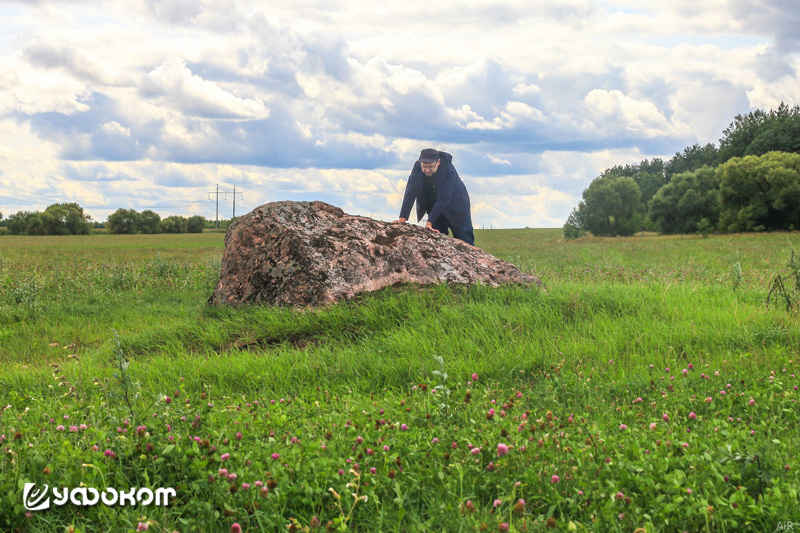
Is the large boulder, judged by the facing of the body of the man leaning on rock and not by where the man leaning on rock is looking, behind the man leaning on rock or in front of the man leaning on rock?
in front

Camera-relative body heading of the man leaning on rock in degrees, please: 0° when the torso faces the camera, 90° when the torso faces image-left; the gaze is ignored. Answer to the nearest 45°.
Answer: approximately 45°
